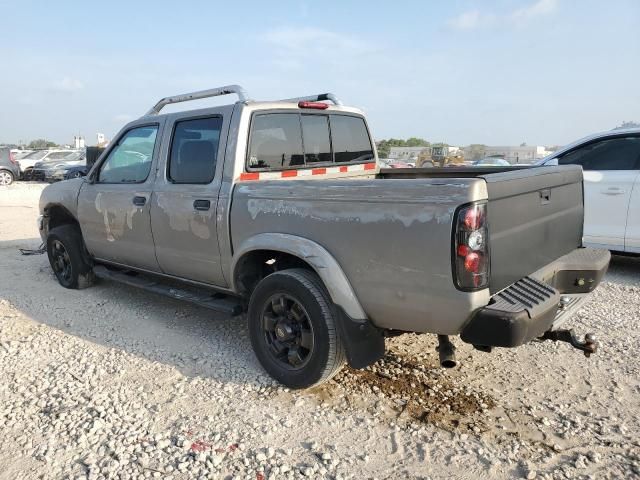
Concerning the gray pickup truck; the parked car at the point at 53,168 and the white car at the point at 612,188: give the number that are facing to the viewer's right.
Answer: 0

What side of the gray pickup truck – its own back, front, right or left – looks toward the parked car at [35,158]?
front

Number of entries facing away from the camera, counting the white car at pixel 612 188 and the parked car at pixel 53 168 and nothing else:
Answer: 0

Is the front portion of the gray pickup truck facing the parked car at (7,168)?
yes

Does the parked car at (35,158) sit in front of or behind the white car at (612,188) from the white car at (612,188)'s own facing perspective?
in front

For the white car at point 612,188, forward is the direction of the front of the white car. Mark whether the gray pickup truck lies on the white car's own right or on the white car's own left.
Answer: on the white car's own left

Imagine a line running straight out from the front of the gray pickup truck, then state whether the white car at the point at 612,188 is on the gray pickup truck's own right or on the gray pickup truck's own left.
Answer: on the gray pickup truck's own right

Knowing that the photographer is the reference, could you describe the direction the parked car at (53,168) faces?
facing the viewer and to the left of the viewer

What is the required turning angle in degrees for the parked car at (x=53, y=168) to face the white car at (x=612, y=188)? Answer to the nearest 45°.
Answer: approximately 45° to its left

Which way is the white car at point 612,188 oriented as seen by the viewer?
to the viewer's left

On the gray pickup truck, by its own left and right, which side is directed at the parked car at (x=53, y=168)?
front

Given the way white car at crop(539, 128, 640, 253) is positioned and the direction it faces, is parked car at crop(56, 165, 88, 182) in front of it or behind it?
in front

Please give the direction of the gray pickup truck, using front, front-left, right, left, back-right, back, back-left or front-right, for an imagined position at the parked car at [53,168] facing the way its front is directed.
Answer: front-left

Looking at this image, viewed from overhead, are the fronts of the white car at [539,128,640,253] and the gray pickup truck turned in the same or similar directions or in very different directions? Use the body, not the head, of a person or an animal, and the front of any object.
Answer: same or similar directions

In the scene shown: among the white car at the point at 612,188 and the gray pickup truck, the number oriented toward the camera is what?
0
